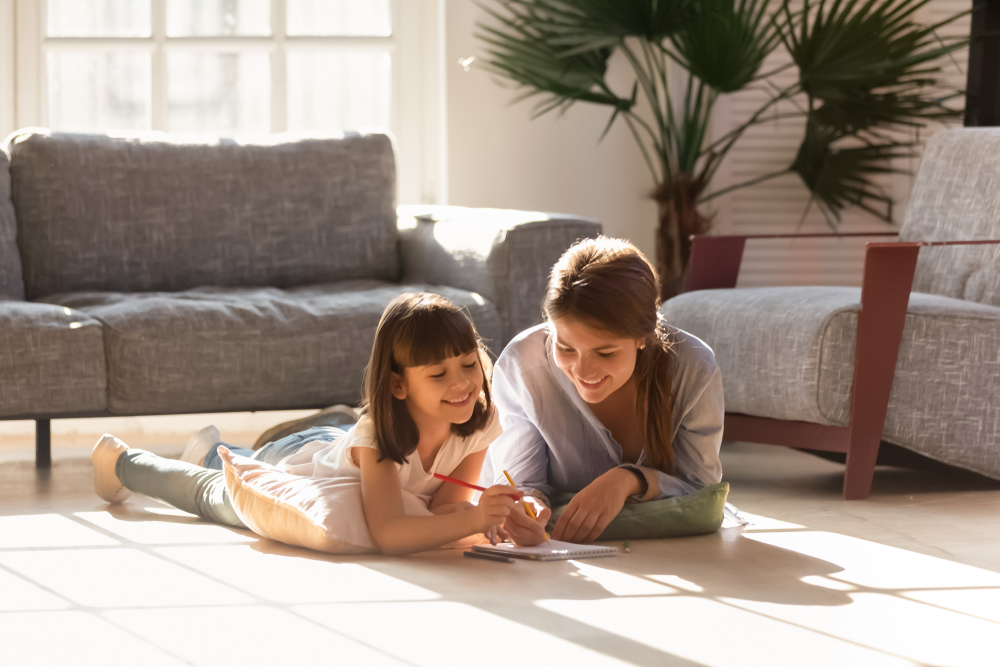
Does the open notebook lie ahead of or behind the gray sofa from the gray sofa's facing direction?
ahead

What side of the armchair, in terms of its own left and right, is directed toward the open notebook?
front

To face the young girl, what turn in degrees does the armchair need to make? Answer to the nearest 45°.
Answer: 0° — it already faces them

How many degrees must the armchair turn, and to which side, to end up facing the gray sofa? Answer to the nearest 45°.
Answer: approximately 45° to its right

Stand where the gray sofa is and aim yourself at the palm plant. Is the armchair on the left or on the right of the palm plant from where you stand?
right

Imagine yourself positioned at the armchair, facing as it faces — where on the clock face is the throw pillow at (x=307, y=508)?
The throw pillow is roughly at 12 o'clock from the armchair.

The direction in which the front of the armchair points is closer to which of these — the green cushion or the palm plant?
the green cushion

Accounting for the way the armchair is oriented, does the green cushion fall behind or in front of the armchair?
in front

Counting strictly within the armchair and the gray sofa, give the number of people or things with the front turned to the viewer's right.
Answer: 0

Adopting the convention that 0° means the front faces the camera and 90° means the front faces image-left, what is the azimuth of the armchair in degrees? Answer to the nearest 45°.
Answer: approximately 45°
